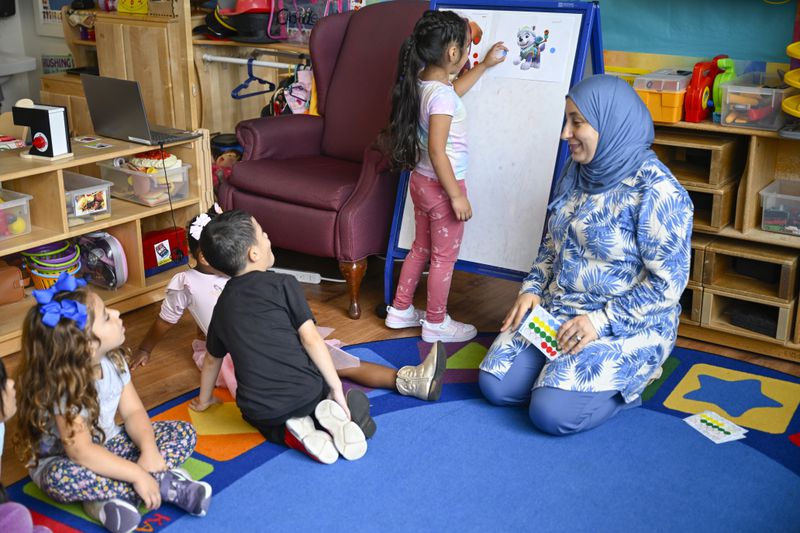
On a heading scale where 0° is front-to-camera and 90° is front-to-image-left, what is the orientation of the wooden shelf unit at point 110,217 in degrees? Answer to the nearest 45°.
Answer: approximately 315°

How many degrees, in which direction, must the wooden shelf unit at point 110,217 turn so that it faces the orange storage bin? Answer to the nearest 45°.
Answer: approximately 45° to its left

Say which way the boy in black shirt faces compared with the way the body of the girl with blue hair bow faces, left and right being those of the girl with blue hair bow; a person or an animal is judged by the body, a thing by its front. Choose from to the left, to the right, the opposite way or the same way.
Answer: to the left

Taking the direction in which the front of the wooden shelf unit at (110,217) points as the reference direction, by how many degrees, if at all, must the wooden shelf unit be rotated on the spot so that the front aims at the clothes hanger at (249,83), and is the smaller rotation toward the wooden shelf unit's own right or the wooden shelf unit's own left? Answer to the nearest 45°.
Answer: approximately 90° to the wooden shelf unit's own left

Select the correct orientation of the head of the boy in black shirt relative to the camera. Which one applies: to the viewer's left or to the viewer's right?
to the viewer's right

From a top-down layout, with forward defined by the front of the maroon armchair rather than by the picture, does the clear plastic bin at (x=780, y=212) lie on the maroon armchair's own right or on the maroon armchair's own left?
on the maroon armchair's own left

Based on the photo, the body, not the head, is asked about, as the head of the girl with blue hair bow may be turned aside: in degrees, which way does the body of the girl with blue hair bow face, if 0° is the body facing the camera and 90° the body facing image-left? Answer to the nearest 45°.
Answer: approximately 315°

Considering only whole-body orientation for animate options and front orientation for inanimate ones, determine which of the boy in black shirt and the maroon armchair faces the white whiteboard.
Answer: the boy in black shirt

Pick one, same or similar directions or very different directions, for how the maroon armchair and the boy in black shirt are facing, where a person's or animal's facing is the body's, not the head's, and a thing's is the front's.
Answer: very different directions

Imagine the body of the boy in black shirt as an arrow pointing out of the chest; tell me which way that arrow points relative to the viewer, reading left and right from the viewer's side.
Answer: facing away from the viewer and to the right of the viewer
